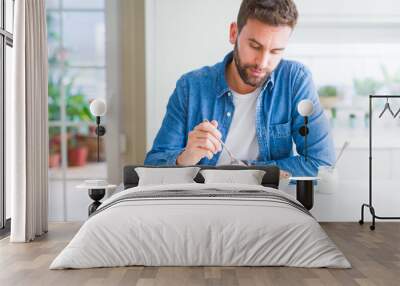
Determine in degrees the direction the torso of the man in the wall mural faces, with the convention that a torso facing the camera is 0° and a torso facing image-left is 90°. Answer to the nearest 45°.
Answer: approximately 0°

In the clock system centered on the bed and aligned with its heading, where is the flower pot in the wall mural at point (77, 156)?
The flower pot in the wall mural is roughly at 5 o'clock from the bed.

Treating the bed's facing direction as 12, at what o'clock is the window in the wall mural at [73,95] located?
The window in the wall mural is roughly at 5 o'clock from the bed.

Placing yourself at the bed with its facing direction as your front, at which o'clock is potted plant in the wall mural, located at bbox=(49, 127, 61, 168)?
The potted plant in the wall mural is roughly at 5 o'clock from the bed.

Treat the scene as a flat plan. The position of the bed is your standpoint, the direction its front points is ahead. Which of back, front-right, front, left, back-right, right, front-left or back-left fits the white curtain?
back-right
